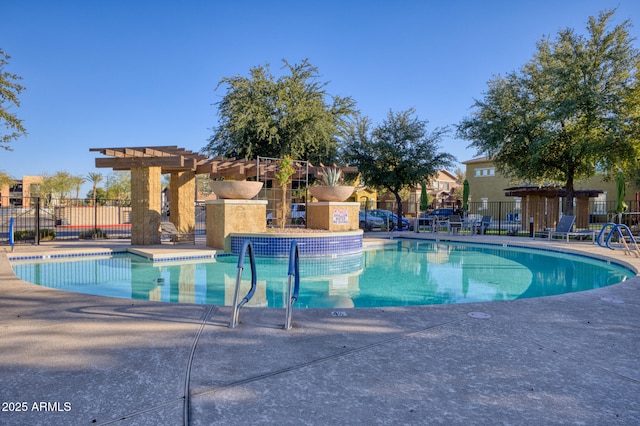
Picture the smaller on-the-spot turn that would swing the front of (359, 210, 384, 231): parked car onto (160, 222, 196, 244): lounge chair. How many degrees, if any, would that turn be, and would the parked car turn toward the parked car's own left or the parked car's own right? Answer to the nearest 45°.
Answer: approximately 135° to the parked car's own right

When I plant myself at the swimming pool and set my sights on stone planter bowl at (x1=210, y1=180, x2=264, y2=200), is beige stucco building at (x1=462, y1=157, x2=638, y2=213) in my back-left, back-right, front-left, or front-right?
front-right

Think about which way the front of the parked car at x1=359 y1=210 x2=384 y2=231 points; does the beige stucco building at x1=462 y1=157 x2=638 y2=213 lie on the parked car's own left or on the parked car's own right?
on the parked car's own left

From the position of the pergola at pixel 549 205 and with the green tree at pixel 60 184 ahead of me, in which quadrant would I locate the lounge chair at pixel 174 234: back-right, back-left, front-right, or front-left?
front-left

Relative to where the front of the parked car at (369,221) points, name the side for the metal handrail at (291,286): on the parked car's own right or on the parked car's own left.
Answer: on the parked car's own right

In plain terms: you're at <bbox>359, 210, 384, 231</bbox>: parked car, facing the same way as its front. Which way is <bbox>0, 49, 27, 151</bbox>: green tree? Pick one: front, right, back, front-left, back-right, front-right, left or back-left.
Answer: back-right
